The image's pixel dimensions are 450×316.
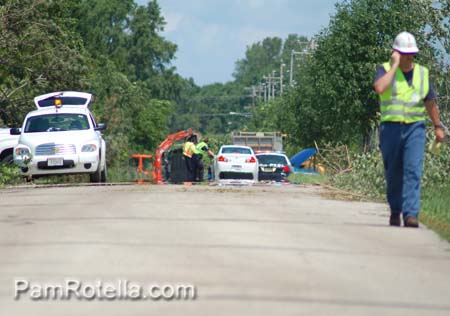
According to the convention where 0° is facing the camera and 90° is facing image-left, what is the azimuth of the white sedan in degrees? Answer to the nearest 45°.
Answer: approximately 180°

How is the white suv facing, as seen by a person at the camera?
facing the viewer

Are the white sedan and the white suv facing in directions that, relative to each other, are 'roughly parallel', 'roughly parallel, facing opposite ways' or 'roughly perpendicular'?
roughly parallel, facing opposite ways

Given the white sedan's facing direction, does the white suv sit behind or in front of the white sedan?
behind

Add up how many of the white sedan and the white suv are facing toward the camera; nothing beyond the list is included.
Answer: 1

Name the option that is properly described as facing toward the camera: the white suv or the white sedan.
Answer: the white suv
